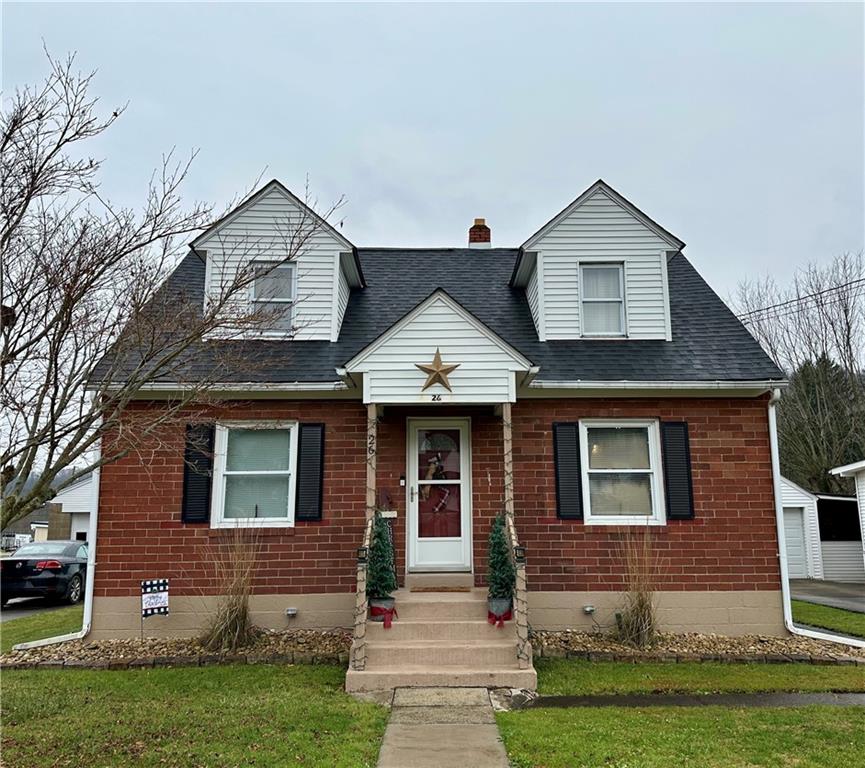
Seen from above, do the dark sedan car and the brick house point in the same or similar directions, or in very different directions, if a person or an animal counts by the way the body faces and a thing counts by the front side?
very different directions

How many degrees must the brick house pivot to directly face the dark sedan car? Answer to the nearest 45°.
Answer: approximately 135° to its right

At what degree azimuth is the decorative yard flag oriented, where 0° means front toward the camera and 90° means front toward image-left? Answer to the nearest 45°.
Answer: approximately 0°

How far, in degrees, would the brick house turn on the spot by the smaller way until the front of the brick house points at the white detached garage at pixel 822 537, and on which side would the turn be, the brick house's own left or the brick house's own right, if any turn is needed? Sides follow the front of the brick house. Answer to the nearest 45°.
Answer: approximately 135° to the brick house's own left

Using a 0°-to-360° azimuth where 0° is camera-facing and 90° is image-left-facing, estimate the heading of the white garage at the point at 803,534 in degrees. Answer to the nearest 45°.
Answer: approximately 0°
